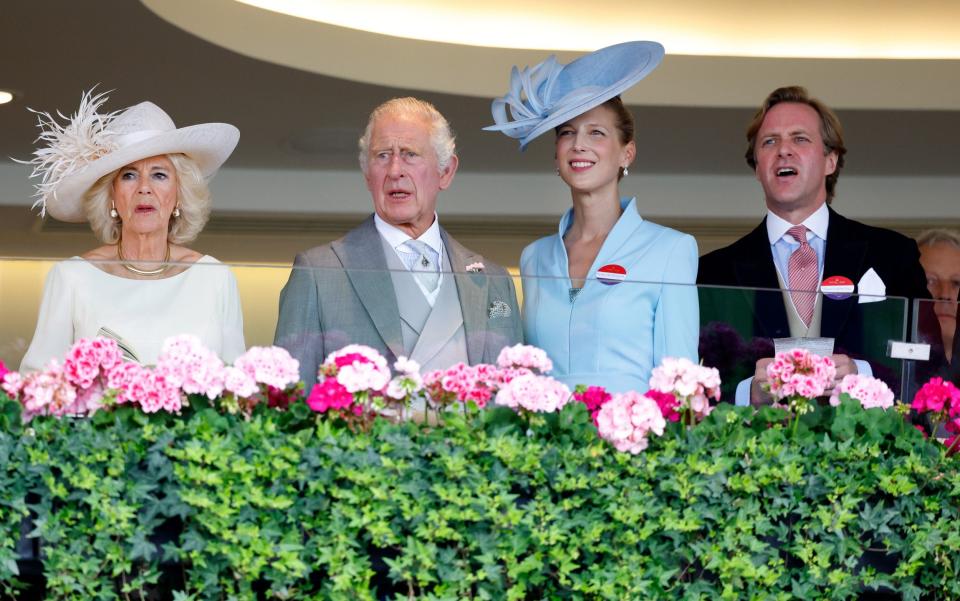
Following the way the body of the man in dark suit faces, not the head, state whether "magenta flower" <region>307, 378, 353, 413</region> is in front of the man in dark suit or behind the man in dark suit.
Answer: in front

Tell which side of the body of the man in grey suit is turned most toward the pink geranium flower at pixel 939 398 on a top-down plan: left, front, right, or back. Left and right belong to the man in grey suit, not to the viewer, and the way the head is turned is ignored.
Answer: left

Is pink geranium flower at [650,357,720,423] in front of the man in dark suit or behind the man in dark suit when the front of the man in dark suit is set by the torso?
in front

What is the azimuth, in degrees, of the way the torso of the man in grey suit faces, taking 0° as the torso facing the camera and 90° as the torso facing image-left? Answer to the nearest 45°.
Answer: approximately 0°

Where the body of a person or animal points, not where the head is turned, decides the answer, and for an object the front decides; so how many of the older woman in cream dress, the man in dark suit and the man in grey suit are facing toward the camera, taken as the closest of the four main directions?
3

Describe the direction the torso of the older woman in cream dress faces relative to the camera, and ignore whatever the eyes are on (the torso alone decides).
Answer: toward the camera

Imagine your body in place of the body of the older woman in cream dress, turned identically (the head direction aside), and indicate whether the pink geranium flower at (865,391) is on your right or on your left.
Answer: on your left

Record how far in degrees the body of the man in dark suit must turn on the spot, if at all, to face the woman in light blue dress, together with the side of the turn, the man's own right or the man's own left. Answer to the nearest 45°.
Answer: approximately 45° to the man's own right

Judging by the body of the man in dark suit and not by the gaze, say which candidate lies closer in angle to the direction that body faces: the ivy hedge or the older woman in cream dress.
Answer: the ivy hedge

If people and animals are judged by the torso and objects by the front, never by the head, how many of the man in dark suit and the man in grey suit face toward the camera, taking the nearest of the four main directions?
2

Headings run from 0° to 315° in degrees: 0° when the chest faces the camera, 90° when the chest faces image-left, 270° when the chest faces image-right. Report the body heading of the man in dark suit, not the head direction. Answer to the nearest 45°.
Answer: approximately 0°

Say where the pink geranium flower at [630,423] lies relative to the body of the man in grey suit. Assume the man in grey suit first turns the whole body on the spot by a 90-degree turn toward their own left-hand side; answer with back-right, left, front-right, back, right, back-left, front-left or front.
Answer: front-right
